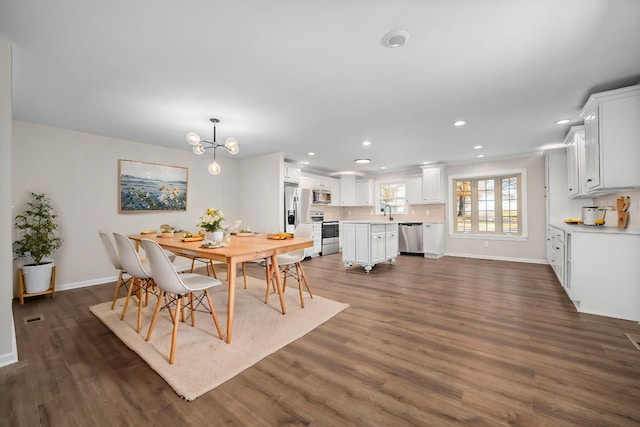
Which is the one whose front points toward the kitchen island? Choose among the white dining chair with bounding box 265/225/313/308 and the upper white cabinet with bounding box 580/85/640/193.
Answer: the upper white cabinet

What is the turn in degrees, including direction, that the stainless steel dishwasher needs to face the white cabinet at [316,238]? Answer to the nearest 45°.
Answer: approximately 45° to its right

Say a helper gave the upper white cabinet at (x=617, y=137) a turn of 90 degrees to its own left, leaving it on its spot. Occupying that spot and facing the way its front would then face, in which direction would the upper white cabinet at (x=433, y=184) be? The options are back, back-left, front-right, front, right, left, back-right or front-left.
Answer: back-right

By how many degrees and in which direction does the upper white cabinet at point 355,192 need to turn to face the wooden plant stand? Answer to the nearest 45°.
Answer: approximately 45° to its right

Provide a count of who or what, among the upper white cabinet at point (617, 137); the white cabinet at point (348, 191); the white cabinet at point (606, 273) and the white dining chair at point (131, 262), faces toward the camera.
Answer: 1

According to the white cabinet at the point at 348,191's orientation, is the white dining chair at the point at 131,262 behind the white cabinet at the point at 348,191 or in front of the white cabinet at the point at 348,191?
in front

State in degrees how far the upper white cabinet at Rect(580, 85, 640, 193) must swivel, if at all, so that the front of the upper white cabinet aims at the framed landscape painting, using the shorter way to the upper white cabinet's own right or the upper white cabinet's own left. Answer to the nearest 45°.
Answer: approximately 45° to the upper white cabinet's own left

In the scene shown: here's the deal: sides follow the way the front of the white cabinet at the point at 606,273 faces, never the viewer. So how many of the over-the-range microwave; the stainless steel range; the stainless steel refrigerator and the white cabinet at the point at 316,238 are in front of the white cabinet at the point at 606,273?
4

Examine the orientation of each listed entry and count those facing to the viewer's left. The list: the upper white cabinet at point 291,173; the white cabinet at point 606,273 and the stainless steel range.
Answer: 1

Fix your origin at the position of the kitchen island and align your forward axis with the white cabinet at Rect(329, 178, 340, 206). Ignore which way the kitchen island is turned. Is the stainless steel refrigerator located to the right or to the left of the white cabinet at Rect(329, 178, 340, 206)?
left

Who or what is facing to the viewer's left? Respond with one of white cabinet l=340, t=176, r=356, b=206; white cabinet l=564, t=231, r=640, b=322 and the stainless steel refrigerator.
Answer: white cabinet l=564, t=231, r=640, b=322

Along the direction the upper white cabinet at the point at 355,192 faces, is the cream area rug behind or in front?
in front

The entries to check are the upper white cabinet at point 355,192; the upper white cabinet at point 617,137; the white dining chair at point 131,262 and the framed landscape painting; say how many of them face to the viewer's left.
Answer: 1
